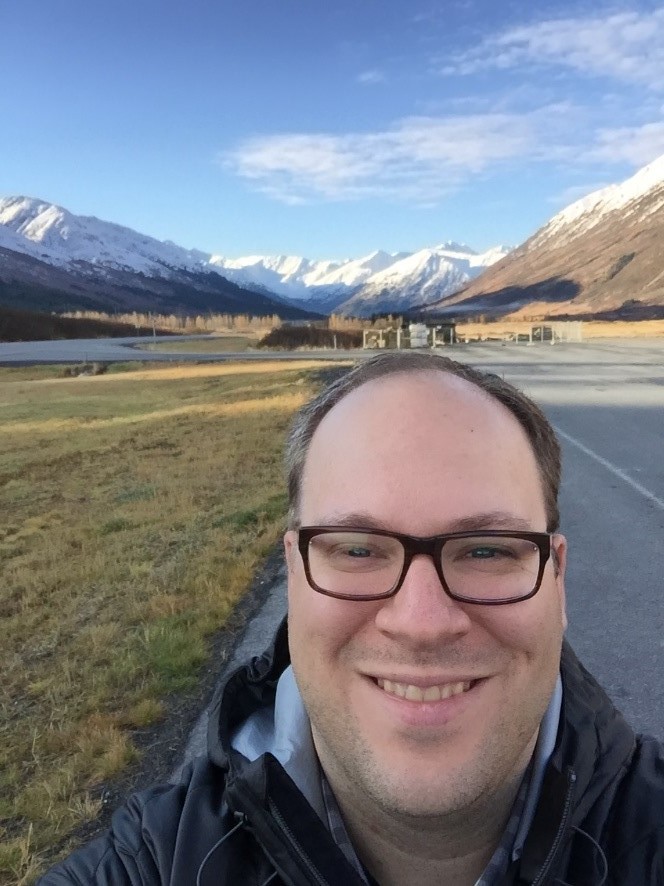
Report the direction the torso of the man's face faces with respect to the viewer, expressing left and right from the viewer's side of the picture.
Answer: facing the viewer

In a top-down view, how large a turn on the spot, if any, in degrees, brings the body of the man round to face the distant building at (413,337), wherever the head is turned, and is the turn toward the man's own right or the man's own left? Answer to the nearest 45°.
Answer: approximately 180°

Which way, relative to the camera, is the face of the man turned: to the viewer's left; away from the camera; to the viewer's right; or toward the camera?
toward the camera

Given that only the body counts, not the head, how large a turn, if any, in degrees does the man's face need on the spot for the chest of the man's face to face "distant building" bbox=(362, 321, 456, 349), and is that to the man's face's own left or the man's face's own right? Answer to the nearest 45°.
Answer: approximately 180°

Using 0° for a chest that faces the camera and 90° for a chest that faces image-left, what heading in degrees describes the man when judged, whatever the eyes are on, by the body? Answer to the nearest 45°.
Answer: approximately 0°
